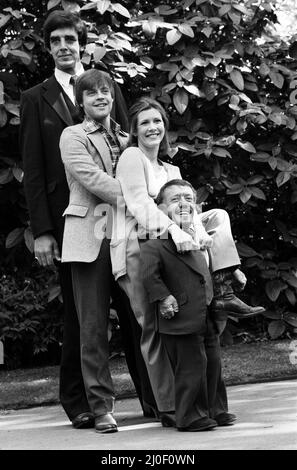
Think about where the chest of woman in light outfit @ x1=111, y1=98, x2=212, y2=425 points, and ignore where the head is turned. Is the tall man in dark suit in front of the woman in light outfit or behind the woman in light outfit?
behind

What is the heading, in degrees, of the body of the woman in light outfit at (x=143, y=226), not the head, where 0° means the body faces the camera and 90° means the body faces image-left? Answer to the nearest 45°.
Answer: approximately 315°

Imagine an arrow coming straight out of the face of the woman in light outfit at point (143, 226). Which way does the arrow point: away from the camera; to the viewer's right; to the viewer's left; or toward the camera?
toward the camera

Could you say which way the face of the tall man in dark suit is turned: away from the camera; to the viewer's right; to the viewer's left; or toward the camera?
toward the camera
